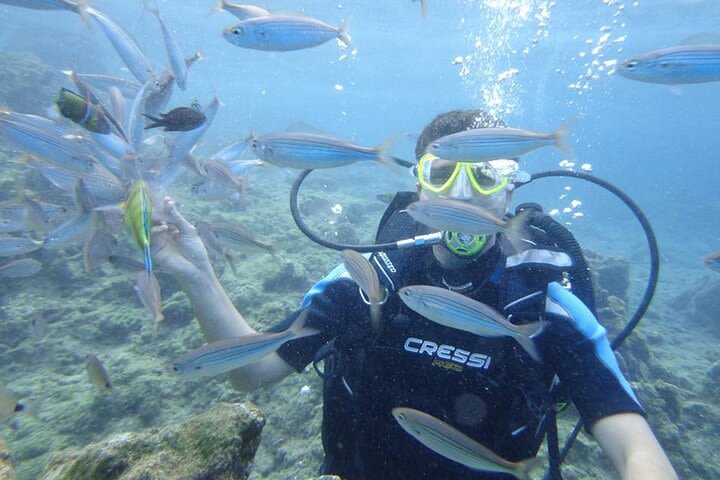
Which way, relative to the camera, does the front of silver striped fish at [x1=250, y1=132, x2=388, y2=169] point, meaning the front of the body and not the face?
to the viewer's left

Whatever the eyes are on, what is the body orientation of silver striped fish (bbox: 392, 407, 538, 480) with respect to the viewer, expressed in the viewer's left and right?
facing to the left of the viewer

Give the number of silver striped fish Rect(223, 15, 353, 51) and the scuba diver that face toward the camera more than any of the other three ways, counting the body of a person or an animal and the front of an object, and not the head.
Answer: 1

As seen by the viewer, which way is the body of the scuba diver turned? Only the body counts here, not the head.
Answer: toward the camera

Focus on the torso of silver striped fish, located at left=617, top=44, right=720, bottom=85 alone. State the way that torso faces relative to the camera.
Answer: to the viewer's left

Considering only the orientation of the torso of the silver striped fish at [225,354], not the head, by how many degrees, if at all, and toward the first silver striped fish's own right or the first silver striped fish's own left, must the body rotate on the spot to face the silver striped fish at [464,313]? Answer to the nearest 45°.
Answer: approximately 180°

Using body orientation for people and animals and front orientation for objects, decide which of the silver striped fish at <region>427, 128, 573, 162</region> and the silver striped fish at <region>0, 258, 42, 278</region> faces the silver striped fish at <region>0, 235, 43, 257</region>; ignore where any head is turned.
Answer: the silver striped fish at <region>427, 128, 573, 162</region>

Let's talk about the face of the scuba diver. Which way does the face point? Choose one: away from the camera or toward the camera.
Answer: toward the camera
